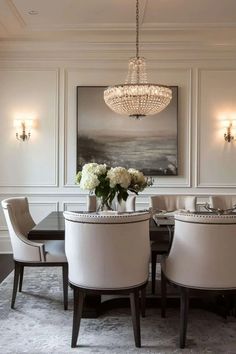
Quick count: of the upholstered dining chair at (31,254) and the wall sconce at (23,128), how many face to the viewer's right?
1

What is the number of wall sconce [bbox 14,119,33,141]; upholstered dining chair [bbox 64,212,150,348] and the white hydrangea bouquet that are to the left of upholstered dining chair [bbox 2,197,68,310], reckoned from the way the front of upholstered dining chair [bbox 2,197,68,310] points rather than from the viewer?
1

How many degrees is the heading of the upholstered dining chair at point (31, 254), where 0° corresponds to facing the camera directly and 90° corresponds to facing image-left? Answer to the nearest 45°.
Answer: approximately 270°

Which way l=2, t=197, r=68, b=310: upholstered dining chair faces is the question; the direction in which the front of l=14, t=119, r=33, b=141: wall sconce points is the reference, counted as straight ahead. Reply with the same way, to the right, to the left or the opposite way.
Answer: to the left

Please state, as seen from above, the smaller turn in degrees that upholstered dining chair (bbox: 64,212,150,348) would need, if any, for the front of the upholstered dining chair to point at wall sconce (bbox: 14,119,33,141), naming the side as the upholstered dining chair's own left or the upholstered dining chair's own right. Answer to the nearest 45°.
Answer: approximately 45° to the upholstered dining chair's own left

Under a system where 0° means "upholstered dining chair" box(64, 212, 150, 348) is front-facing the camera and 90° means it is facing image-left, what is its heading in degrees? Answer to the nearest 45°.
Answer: approximately 180°

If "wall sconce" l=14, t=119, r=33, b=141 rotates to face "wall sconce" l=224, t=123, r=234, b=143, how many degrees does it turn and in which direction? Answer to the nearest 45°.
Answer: approximately 90° to its left

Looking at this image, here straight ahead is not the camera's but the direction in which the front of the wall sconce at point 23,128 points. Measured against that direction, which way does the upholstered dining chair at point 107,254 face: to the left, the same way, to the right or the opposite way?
the opposite way
